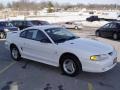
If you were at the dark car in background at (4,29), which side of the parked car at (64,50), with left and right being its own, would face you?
back

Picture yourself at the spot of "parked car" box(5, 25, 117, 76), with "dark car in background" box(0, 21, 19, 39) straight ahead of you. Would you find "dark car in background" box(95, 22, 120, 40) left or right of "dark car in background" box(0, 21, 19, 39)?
right

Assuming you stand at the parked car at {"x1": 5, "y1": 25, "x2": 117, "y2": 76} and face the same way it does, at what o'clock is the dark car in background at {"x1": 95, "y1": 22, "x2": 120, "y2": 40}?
The dark car in background is roughly at 8 o'clock from the parked car.

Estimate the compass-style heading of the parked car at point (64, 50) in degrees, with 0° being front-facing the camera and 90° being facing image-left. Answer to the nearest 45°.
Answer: approximately 315°
